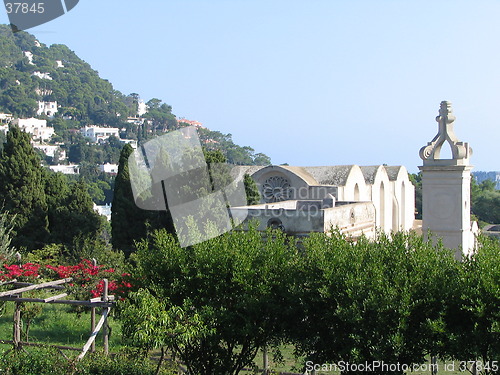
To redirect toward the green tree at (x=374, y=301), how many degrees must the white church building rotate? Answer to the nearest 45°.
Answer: approximately 45° to its left

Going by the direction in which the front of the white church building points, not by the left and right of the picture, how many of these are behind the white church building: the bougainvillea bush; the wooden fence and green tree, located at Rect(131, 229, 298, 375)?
0

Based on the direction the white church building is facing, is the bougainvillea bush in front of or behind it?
in front

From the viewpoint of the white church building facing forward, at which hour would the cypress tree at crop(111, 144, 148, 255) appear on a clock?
The cypress tree is roughly at 1 o'clock from the white church building.

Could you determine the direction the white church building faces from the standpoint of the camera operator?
facing the viewer and to the left of the viewer

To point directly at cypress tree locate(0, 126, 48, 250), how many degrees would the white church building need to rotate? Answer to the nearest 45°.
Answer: approximately 45° to its right

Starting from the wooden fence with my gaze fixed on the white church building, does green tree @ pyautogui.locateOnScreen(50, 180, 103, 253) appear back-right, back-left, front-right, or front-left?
front-left

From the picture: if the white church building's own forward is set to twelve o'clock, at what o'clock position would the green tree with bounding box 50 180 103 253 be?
The green tree is roughly at 1 o'clock from the white church building.
